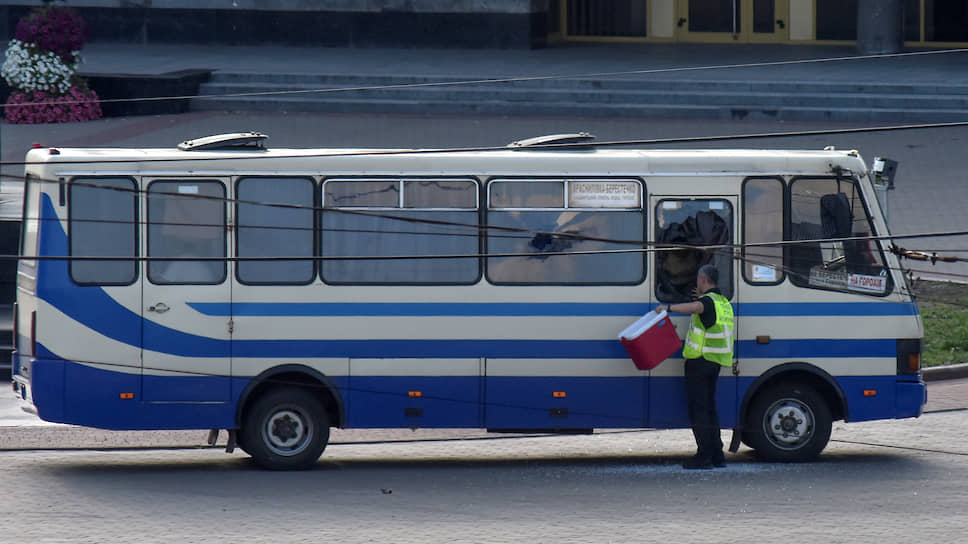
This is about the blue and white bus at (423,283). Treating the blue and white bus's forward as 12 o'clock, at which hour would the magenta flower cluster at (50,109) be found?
The magenta flower cluster is roughly at 8 o'clock from the blue and white bus.

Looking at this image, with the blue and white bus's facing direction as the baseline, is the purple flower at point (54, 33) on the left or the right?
on its left

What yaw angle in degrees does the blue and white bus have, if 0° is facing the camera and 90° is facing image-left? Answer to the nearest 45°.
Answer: approximately 270°
